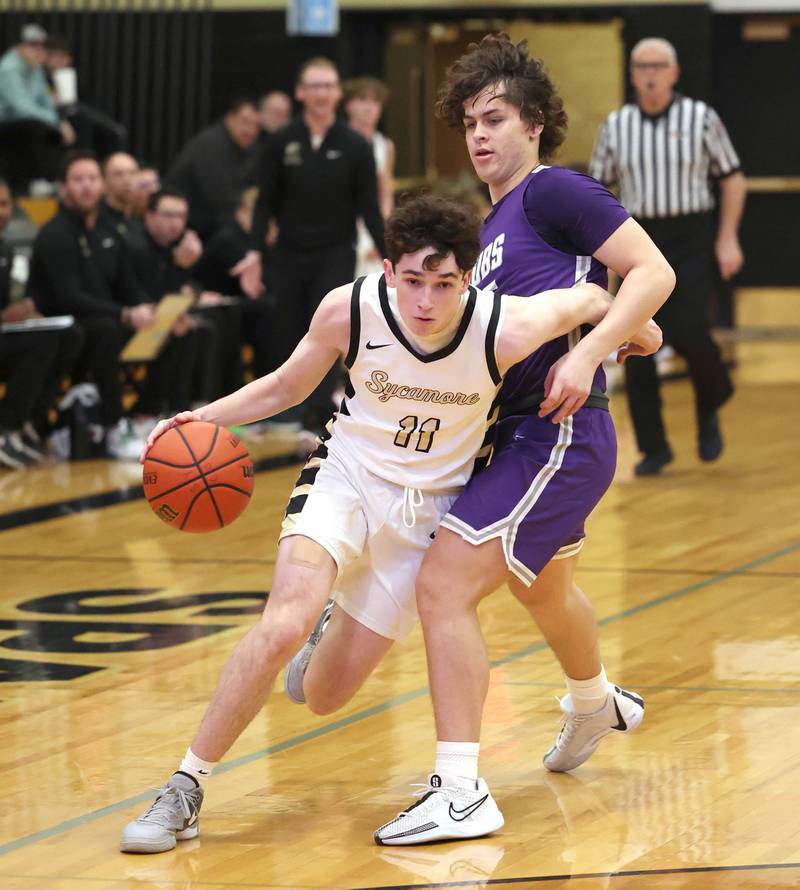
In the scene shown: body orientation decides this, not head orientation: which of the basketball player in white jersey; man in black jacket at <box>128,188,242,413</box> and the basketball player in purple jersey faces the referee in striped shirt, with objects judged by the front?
the man in black jacket

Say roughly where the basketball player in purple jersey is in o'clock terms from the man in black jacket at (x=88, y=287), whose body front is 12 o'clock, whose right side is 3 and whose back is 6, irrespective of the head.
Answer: The basketball player in purple jersey is roughly at 1 o'clock from the man in black jacket.

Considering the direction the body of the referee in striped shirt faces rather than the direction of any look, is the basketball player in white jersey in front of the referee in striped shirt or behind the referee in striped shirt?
in front

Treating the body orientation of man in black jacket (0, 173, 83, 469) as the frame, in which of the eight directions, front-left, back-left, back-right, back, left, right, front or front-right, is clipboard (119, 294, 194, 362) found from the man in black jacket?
left

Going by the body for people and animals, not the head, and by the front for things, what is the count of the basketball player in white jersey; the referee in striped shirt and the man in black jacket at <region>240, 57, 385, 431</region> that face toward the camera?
3

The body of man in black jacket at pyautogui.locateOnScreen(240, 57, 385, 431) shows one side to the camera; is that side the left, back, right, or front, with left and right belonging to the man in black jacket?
front

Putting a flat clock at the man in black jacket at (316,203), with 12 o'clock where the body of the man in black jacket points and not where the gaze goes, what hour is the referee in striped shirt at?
The referee in striped shirt is roughly at 10 o'clock from the man in black jacket.

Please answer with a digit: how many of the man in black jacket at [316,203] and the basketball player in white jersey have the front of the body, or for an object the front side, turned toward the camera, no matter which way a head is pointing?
2

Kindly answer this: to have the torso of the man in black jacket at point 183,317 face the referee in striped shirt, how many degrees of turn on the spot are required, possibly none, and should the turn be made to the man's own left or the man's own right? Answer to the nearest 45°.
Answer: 0° — they already face them

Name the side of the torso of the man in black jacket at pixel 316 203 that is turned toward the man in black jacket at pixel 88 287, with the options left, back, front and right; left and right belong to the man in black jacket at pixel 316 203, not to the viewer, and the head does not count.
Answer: right

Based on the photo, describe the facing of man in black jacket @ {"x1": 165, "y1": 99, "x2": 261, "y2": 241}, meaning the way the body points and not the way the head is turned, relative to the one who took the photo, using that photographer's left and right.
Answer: facing the viewer and to the right of the viewer

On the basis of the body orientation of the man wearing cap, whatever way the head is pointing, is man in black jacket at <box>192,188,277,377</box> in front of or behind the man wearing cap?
in front
